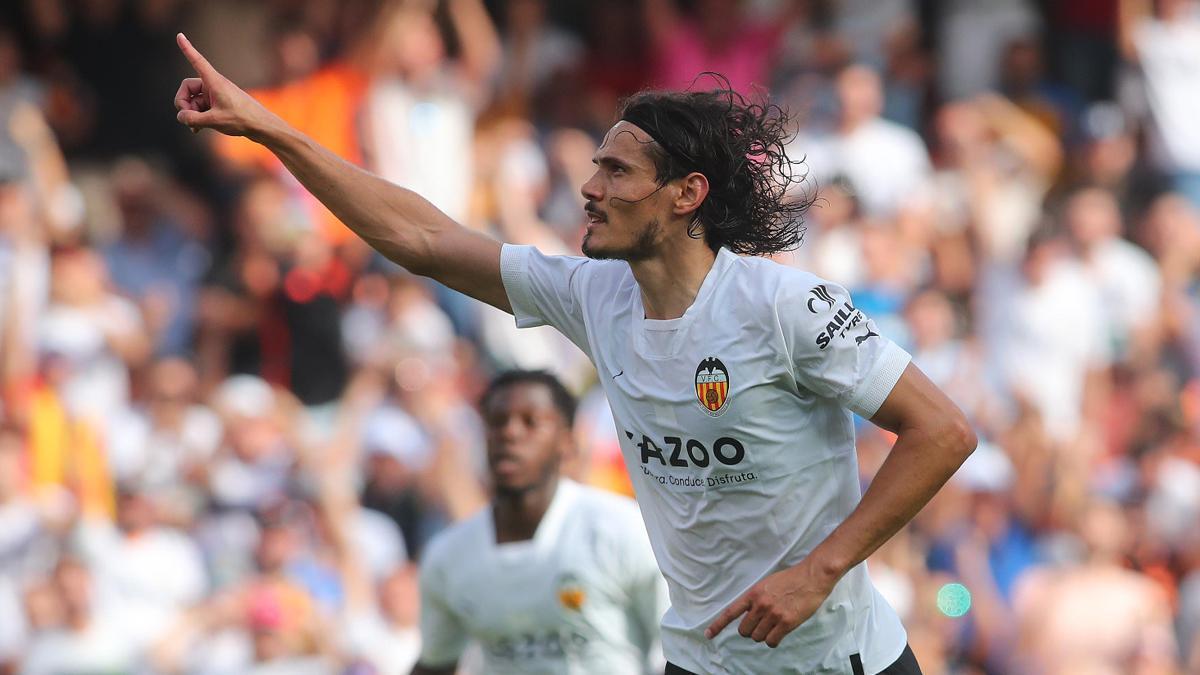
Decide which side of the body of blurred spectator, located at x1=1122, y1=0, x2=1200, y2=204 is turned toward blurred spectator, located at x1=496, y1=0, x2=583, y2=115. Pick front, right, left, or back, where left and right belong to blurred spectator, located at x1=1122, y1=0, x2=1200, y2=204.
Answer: right

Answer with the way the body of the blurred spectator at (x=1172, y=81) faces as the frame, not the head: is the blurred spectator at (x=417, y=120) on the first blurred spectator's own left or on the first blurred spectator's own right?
on the first blurred spectator's own right

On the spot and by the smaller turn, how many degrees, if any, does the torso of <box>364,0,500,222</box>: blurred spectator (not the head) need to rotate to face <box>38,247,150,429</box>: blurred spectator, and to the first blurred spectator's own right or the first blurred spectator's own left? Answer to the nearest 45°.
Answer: approximately 90° to the first blurred spectator's own right

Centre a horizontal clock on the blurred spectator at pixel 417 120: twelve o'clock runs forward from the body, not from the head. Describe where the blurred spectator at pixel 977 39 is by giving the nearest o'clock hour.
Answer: the blurred spectator at pixel 977 39 is roughly at 9 o'clock from the blurred spectator at pixel 417 120.

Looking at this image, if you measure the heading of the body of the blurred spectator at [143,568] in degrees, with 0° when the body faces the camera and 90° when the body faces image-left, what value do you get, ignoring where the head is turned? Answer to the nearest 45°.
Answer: approximately 0°

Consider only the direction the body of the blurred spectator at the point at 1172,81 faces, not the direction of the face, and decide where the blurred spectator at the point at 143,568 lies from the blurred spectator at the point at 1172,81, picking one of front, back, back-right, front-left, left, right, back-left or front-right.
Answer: front-right

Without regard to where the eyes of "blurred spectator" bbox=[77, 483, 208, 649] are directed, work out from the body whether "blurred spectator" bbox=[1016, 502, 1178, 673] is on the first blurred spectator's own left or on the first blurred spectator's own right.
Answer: on the first blurred spectator's own left

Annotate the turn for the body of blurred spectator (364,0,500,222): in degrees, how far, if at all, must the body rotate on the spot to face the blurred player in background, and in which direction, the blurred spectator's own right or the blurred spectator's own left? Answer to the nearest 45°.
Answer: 0° — they already face them

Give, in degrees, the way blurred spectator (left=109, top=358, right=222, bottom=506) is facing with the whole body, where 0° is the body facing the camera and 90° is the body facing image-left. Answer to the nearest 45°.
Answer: approximately 0°
